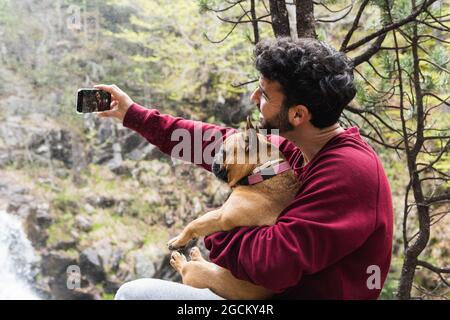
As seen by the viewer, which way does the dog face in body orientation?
to the viewer's left

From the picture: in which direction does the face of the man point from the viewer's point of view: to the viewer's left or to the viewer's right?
to the viewer's left

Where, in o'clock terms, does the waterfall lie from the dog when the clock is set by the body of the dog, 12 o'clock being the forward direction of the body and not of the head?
The waterfall is roughly at 2 o'clock from the dog.
